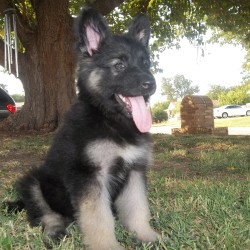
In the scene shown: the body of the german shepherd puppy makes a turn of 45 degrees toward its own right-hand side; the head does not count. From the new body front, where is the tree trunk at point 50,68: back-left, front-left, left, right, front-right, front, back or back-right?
back

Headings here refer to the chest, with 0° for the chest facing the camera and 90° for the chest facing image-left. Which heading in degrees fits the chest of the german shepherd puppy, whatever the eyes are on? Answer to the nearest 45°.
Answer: approximately 315°
